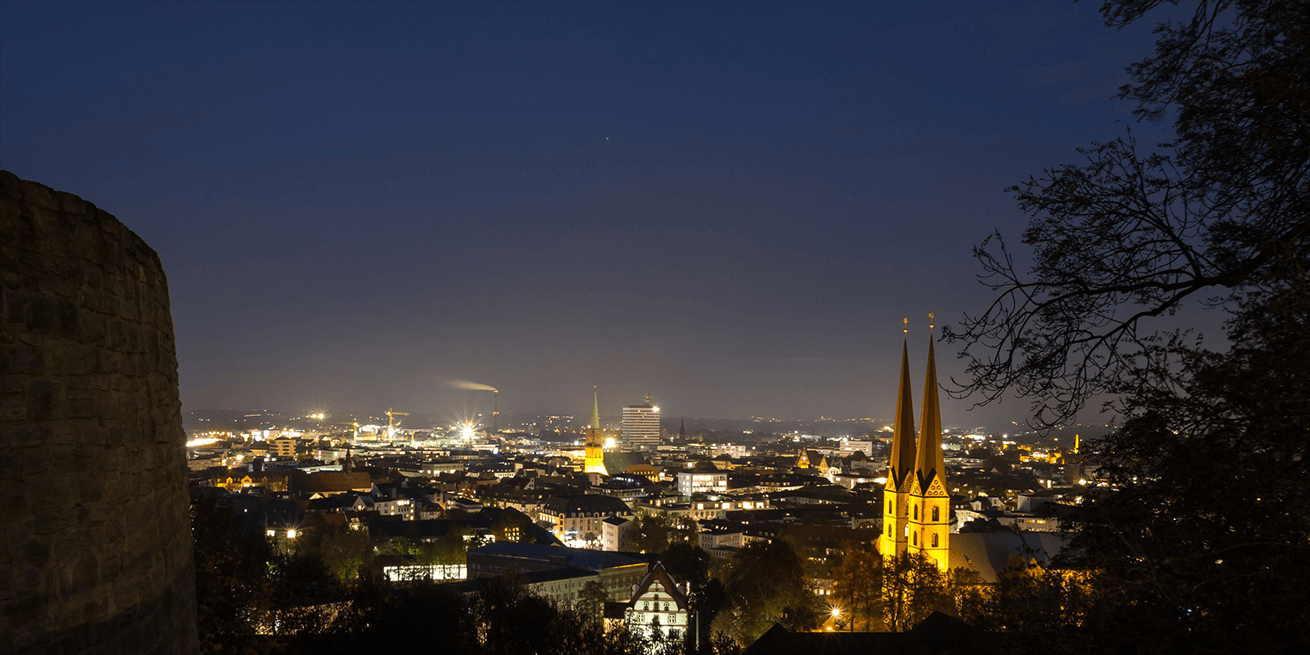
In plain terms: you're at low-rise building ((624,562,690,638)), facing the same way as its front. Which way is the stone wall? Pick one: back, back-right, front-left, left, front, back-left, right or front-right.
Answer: front

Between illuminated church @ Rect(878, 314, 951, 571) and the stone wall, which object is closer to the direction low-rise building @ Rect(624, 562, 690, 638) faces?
the stone wall

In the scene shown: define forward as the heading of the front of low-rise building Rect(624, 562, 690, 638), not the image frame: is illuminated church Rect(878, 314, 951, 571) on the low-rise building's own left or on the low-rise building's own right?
on the low-rise building's own left

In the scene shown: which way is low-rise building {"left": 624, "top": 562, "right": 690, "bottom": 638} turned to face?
toward the camera
